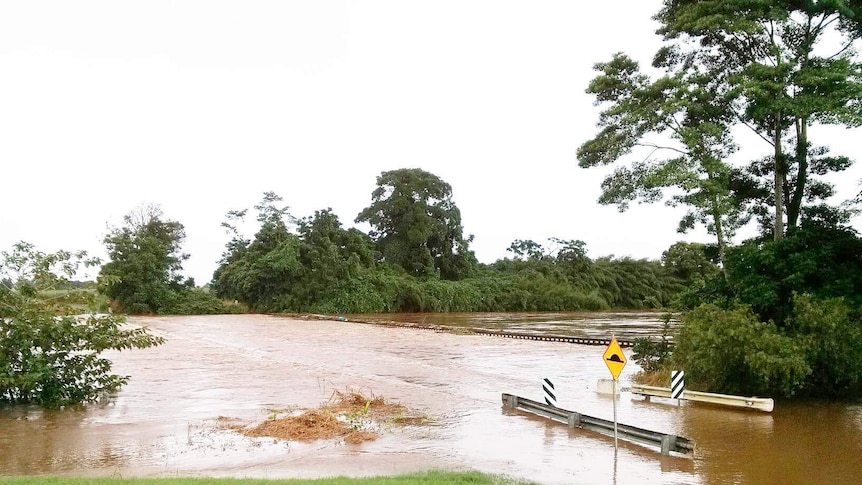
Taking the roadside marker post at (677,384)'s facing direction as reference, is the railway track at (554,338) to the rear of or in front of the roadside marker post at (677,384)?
to the rear

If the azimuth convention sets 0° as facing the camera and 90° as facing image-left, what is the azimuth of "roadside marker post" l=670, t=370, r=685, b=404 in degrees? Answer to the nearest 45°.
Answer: approximately 0°

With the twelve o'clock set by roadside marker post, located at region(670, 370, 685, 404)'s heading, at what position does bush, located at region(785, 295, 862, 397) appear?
The bush is roughly at 9 o'clock from the roadside marker post.

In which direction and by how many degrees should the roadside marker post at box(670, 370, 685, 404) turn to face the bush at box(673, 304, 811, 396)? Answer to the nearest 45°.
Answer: approximately 90° to its left
